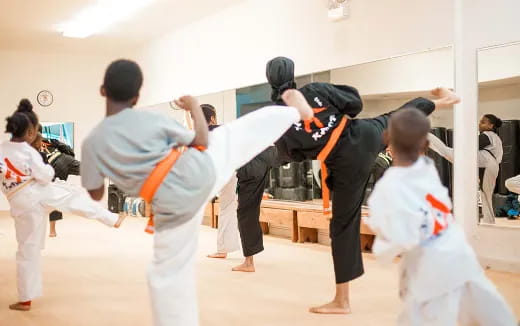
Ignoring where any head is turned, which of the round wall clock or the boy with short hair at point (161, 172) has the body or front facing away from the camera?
the boy with short hair

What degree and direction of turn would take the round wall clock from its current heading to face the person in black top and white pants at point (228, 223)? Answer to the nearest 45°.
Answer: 0° — it already faces them

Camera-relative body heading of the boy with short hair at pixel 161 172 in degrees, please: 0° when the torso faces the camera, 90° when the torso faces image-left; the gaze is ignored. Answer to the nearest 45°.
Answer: approximately 180°

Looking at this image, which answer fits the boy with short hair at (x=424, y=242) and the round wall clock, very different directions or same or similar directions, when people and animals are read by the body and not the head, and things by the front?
very different directions

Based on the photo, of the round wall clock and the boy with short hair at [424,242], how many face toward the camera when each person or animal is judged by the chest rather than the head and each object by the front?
1

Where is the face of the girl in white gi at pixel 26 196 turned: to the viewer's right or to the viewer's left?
to the viewer's right

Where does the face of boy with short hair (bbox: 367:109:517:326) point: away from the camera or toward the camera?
away from the camera

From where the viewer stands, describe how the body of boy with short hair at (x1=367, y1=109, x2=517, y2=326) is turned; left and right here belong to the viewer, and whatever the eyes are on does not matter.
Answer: facing away from the viewer and to the left of the viewer

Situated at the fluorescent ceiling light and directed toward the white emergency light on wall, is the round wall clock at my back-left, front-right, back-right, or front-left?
back-left
